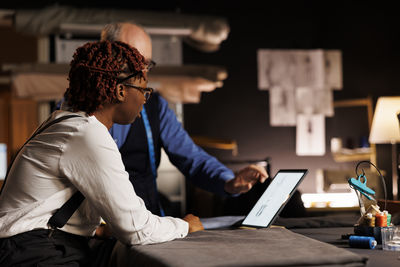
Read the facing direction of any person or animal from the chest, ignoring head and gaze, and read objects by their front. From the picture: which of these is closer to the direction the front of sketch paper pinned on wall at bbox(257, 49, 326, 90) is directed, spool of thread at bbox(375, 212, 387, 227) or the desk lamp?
the spool of thread

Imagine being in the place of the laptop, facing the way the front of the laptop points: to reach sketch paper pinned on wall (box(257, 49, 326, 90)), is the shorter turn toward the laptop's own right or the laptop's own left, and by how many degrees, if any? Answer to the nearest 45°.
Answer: approximately 135° to the laptop's own right

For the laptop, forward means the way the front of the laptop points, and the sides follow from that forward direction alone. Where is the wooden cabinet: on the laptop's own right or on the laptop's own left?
on the laptop's own right

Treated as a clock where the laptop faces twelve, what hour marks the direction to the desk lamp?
The desk lamp is roughly at 5 o'clock from the laptop.

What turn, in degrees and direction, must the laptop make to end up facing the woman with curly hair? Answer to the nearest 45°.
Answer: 0° — it already faces them
